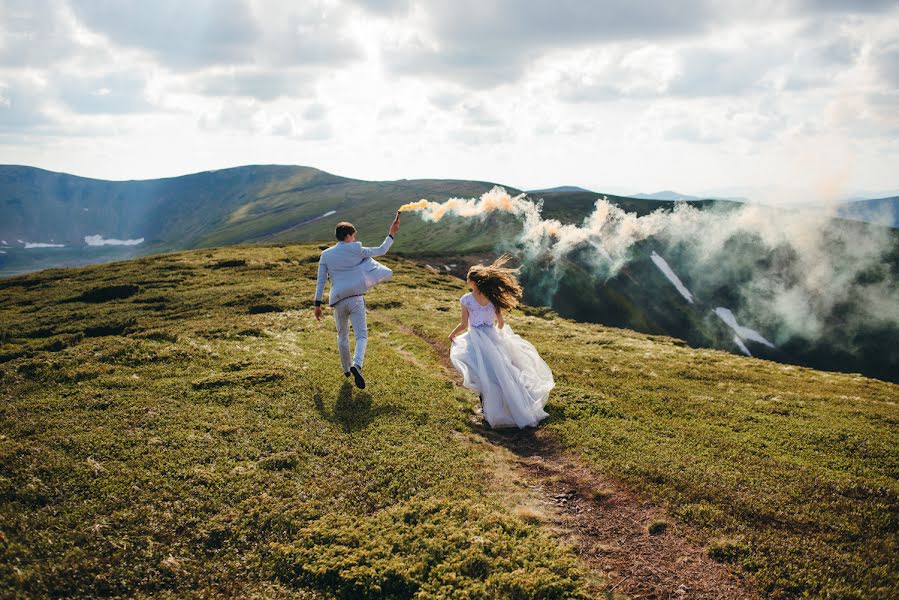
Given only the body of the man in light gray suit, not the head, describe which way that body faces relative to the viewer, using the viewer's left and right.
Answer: facing away from the viewer

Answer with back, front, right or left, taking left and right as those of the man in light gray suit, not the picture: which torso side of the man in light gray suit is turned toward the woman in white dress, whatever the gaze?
right
